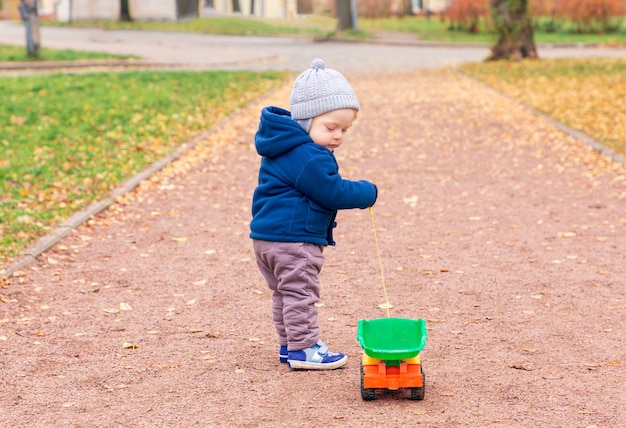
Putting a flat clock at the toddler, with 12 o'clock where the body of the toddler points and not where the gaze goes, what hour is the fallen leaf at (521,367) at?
The fallen leaf is roughly at 12 o'clock from the toddler.

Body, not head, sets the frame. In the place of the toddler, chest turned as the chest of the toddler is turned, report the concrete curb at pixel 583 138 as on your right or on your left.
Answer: on your left

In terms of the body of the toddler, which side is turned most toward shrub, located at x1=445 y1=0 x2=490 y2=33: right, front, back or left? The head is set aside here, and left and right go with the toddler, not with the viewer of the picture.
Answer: left

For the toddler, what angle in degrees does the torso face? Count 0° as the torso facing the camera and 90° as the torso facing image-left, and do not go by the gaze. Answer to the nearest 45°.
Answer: approximately 270°
